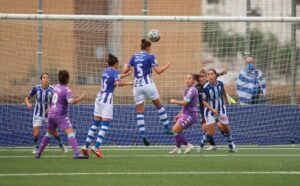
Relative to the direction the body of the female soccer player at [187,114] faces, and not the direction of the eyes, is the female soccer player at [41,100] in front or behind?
in front

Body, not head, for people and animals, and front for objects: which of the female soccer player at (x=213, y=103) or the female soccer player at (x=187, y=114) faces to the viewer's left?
the female soccer player at (x=187, y=114)

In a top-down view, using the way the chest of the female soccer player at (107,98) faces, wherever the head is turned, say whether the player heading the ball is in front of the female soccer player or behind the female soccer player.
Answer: in front

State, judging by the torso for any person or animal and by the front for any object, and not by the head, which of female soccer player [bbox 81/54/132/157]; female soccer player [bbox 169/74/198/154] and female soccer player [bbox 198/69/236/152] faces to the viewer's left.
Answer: female soccer player [bbox 169/74/198/154]

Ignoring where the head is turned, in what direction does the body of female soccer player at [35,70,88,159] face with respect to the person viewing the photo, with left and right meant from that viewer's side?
facing away from the viewer and to the right of the viewer

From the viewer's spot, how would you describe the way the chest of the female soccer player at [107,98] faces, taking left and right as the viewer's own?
facing away from the viewer and to the right of the viewer

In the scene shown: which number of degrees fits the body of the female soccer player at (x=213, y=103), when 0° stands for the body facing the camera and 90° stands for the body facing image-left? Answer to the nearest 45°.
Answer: approximately 0°

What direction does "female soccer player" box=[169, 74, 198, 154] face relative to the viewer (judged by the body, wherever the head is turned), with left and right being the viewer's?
facing to the left of the viewer

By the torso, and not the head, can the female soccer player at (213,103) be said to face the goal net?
no
